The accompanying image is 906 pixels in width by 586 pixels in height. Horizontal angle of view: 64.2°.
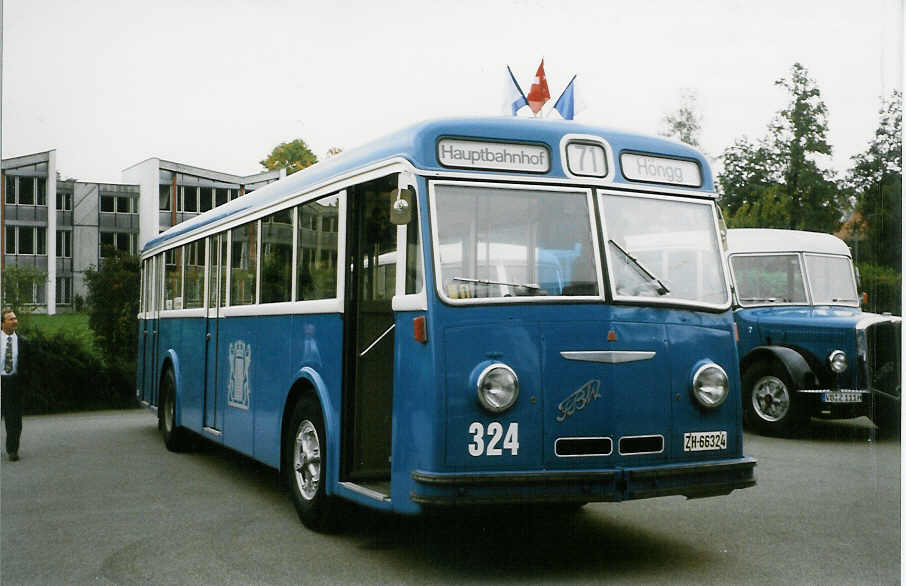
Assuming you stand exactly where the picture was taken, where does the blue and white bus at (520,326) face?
facing the viewer and to the right of the viewer

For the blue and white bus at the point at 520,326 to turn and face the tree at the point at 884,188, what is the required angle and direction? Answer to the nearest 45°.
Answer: approximately 90° to its left

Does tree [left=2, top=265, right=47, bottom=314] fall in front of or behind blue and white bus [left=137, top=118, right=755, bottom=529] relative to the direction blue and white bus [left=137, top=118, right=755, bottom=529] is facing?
behind

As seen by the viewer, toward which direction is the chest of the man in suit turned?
toward the camera

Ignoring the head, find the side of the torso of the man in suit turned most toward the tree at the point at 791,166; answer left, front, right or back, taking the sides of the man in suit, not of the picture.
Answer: left

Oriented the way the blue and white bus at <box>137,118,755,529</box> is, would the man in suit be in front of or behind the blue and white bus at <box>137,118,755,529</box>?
behind

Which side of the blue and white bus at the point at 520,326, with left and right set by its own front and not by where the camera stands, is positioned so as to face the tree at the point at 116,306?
back

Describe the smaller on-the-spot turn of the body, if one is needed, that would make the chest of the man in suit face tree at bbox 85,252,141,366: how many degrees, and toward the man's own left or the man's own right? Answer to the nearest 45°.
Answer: approximately 180°

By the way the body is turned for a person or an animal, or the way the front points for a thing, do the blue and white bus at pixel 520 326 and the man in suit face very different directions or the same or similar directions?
same or similar directions

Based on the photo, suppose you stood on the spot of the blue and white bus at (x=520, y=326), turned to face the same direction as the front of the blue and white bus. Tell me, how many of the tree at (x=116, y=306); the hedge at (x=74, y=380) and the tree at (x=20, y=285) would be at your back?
3

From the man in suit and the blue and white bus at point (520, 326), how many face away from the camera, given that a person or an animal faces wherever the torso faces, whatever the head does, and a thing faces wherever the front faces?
0
